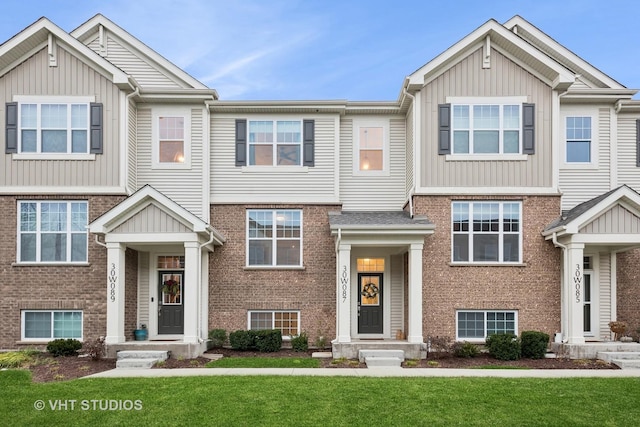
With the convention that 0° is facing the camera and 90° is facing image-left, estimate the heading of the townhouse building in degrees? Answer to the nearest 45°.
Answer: approximately 0°

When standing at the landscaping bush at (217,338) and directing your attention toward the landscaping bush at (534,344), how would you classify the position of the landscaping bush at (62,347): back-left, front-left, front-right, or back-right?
back-right
